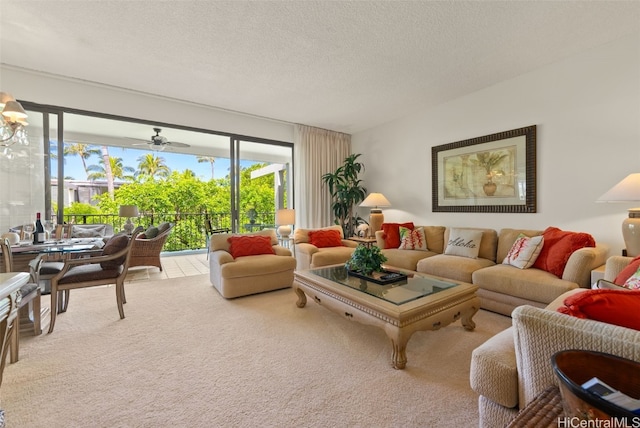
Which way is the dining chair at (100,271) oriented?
to the viewer's left

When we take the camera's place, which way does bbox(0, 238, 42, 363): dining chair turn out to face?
facing away from the viewer and to the right of the viewer

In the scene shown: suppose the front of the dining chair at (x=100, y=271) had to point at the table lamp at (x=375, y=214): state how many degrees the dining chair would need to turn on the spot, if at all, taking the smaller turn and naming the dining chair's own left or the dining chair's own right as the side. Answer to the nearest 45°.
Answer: approximately 180°

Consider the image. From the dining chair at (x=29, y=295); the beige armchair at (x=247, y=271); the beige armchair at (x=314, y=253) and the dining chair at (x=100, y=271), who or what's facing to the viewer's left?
the dining chair at (x=100, y=271)

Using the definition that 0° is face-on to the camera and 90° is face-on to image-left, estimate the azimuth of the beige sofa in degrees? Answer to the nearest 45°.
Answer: approximately 45°

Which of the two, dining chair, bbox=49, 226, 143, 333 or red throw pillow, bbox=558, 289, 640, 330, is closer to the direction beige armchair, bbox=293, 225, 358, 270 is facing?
the red throw pillow

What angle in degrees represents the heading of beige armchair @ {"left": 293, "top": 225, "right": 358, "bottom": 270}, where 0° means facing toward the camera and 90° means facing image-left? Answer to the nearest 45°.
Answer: approximately 315°
